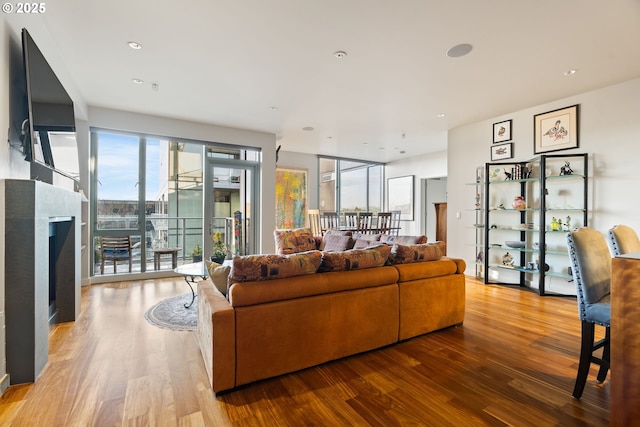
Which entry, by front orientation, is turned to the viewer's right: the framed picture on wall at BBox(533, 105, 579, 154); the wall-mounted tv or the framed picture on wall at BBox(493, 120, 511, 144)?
the wall-mounted tv

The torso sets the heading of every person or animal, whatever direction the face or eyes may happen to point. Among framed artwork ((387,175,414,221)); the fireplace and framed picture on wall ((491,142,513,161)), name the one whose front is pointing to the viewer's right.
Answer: the fireplace

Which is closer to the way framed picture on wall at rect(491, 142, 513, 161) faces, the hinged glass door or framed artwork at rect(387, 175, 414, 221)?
the hinged glass door

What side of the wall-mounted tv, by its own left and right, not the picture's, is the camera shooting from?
right

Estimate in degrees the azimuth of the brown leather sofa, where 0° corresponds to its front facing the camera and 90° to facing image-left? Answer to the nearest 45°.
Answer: approximately 135°

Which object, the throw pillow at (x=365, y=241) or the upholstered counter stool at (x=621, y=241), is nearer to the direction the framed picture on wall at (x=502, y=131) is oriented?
the throw pillow

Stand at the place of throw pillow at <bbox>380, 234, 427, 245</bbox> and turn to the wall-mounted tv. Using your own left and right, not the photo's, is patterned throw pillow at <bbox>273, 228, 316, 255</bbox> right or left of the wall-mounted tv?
right

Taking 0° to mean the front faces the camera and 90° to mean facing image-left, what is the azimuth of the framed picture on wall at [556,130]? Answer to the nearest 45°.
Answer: approximately 45°

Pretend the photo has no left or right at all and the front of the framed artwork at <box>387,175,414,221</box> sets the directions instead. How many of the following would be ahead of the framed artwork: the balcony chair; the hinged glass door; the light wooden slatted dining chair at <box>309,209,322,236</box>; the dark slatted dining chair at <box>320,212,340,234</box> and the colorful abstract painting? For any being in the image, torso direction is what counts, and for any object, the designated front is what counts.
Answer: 5

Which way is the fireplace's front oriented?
to the viewer's right

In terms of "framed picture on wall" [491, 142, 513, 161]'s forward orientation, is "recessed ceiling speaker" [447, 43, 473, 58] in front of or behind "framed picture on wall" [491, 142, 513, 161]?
in front
